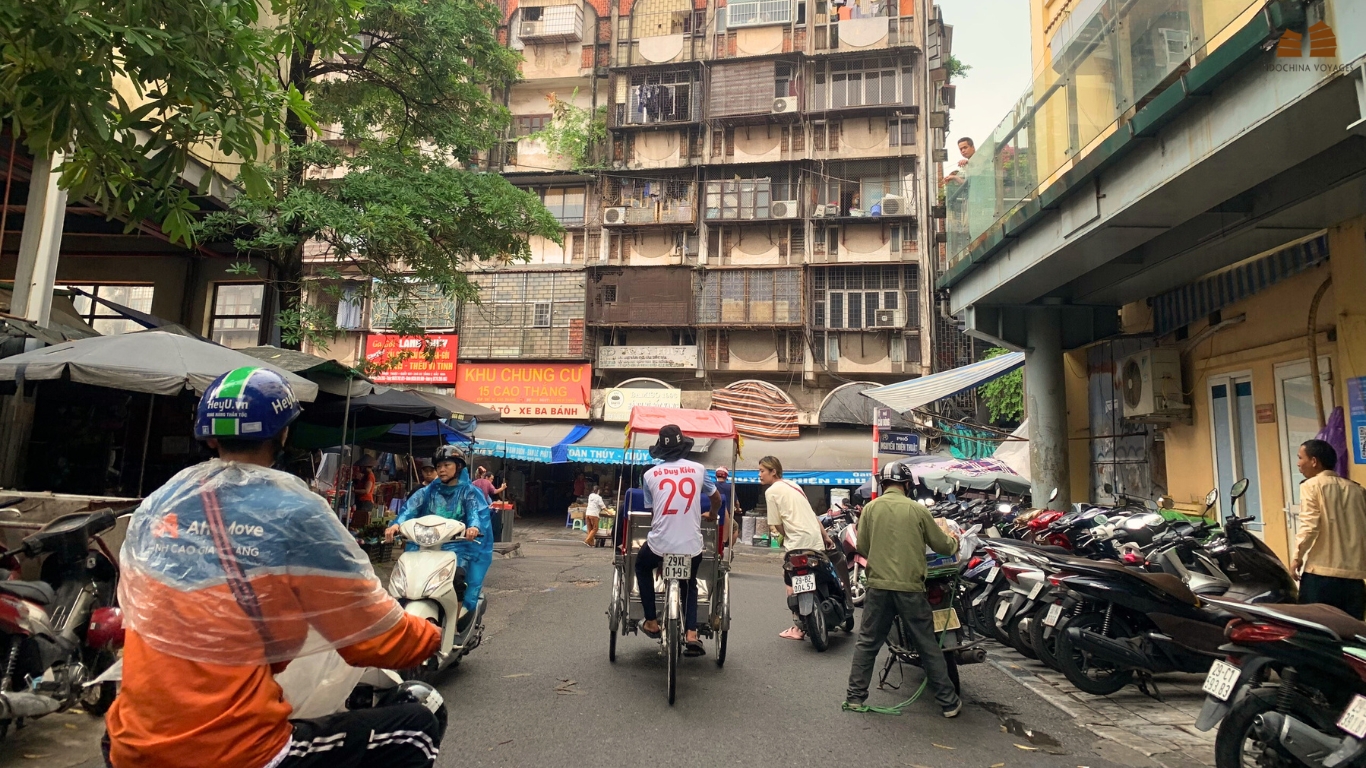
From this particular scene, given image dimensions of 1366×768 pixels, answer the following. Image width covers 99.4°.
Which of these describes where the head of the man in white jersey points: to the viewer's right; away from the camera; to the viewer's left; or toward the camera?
away from the camera

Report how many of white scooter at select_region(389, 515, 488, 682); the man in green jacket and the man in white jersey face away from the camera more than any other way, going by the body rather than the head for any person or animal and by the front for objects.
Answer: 2

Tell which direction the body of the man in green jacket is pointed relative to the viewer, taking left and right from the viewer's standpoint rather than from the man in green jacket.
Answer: facing away from the viewer

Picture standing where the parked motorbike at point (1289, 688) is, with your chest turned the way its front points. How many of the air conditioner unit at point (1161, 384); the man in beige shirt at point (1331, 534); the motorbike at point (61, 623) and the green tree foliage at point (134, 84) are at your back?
2

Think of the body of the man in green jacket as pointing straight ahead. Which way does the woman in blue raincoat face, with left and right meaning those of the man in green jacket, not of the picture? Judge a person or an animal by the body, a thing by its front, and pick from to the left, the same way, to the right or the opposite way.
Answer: the opposite way

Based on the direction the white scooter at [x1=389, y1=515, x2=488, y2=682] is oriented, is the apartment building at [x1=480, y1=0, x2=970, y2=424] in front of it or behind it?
behind

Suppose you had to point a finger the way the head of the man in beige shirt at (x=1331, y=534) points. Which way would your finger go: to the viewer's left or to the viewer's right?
to the viewer's left

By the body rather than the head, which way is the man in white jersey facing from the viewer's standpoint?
away from the camera

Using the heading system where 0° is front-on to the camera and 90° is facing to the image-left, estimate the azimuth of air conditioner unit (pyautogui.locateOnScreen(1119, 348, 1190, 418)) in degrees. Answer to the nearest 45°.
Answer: approximately 45°

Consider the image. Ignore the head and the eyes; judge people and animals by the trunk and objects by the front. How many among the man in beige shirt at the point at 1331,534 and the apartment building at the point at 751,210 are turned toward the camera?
1

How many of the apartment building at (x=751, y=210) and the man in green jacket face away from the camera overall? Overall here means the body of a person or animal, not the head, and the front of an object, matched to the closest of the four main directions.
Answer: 1

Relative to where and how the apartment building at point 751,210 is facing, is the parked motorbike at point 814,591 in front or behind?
in front

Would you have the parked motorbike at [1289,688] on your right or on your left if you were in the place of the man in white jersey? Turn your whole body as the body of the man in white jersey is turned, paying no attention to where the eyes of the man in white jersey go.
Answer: on your right
